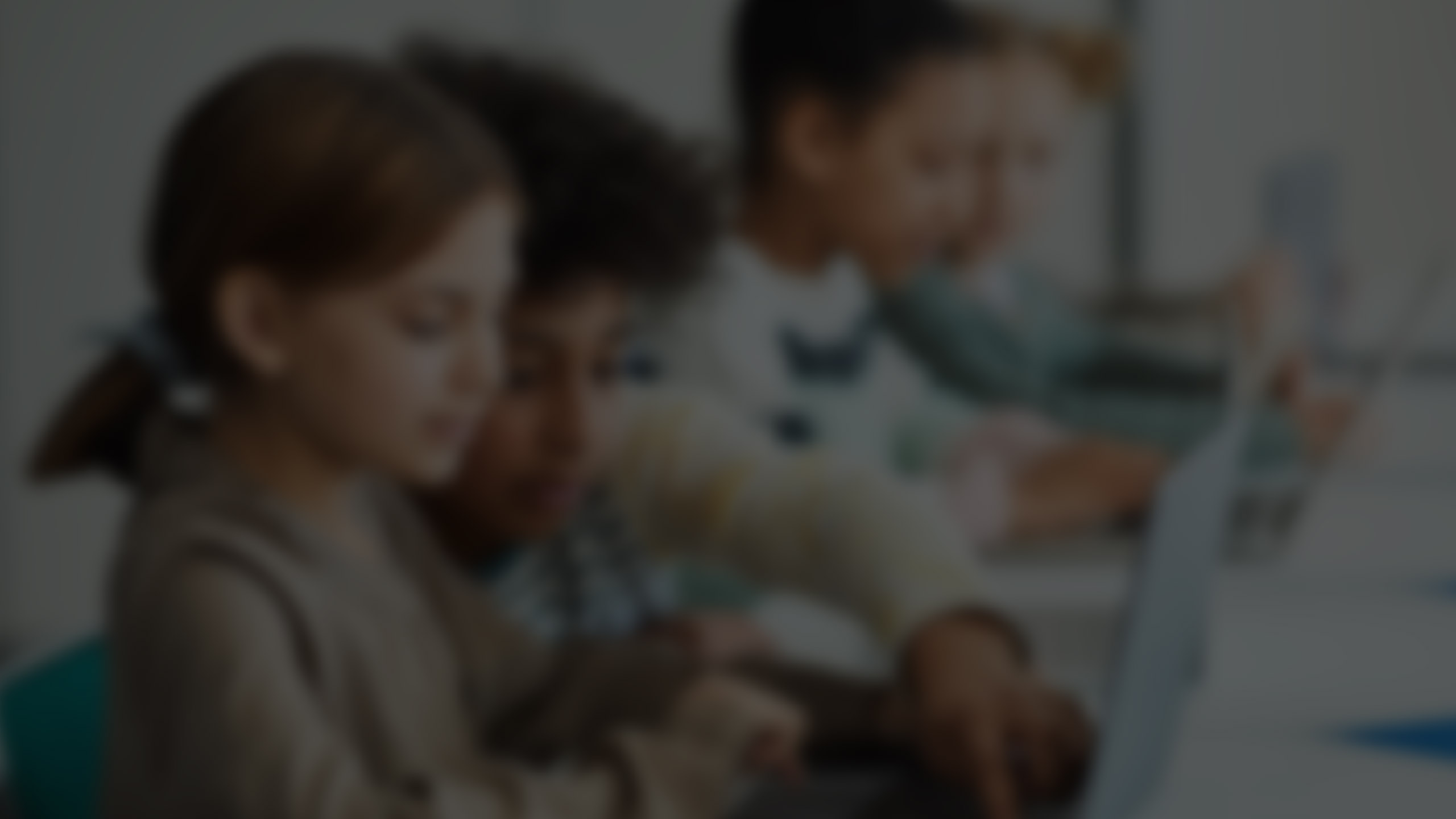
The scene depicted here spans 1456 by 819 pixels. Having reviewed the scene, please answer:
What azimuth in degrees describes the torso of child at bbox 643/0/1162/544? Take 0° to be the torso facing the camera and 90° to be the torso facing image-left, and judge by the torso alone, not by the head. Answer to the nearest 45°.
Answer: approximately 315°

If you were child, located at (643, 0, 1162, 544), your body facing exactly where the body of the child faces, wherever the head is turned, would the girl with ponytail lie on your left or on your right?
on your right

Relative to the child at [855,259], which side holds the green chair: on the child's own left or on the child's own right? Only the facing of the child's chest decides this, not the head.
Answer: on the child's own right

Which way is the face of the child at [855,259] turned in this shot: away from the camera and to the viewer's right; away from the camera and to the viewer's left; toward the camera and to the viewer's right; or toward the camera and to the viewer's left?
toward the camera and to the viewer's right

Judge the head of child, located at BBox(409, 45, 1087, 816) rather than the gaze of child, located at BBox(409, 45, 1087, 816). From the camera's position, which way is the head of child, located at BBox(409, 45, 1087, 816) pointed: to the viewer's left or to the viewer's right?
to the viewer's right
